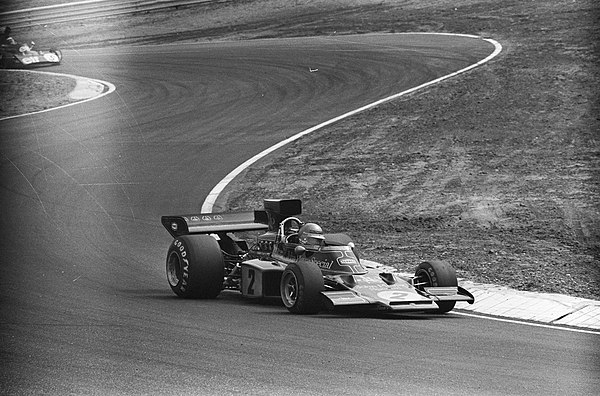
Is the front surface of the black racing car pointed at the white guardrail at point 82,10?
no

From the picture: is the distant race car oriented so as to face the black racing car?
no

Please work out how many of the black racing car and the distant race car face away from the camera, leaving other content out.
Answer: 0

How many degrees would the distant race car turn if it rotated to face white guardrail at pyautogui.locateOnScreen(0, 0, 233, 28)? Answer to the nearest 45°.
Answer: approximately 45° to its left

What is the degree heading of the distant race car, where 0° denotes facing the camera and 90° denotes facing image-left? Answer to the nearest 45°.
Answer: approximately 270°

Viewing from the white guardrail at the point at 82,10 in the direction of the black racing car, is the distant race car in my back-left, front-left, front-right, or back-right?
front-right

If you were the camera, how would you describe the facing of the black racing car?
facing the viewer and to the right of the viewer

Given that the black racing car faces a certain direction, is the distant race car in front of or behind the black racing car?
behind

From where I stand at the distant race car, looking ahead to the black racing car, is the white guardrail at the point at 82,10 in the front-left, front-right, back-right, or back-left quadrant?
back-left
